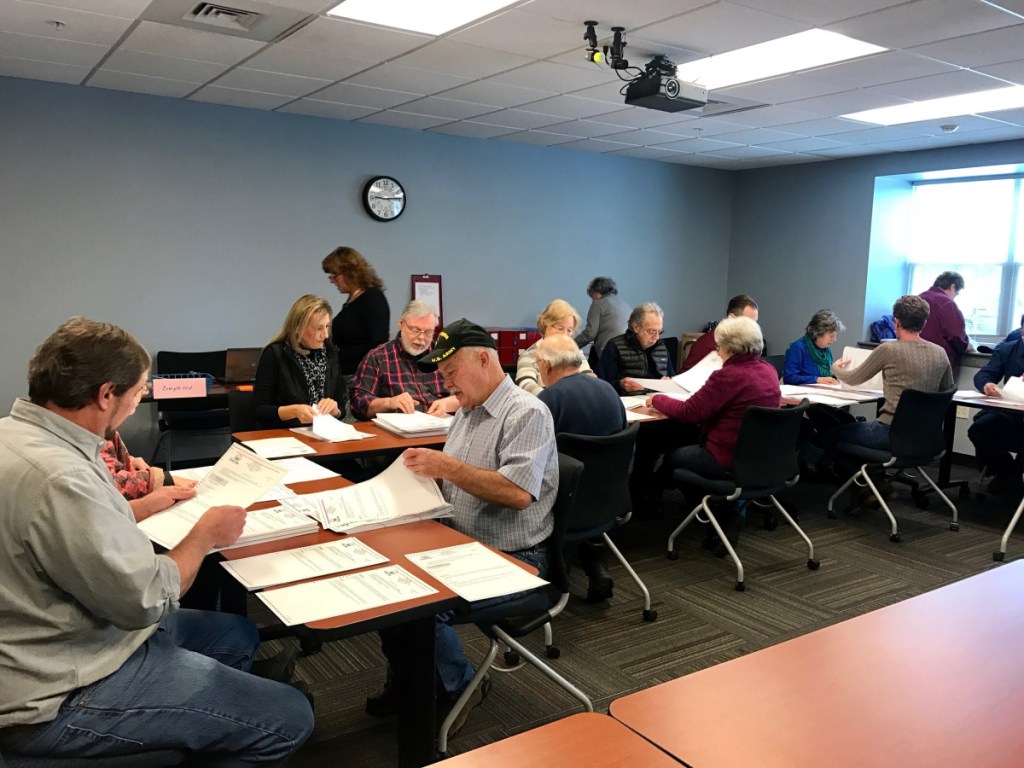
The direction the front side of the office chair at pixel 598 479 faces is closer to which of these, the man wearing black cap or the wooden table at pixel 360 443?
the wooden table

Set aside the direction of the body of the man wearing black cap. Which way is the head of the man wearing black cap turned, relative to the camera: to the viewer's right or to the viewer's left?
to the viewer's left

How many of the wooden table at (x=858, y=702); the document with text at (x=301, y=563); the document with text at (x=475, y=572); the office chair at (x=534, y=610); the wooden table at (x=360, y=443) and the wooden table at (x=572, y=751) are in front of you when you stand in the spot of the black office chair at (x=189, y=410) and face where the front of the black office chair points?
6

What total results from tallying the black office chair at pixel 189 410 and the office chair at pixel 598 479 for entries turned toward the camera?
1

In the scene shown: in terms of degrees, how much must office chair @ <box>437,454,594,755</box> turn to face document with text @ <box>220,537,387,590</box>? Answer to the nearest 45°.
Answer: approximately 45° to its left

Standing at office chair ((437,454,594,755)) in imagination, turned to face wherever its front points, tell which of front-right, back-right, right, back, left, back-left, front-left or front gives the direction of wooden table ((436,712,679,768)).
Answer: left

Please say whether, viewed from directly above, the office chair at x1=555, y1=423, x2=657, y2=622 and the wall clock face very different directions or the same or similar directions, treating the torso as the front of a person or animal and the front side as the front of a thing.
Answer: very different directions

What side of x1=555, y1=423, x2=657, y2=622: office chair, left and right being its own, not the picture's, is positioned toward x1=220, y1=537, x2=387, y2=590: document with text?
left

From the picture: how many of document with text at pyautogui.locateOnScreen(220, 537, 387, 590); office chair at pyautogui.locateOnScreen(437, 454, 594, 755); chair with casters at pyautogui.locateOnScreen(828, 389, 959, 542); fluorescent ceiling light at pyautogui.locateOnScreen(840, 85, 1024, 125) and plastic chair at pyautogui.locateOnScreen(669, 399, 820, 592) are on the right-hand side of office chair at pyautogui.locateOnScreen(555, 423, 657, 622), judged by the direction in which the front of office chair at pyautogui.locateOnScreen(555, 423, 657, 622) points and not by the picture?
3

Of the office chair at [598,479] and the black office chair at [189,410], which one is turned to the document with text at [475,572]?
the black office chair

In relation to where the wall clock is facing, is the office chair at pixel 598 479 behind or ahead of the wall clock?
ahead

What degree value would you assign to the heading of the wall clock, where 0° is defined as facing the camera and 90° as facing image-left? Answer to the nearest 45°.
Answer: approximately 315°

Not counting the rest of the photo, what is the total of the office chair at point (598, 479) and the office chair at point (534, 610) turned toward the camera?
0

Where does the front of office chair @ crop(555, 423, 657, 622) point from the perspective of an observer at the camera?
facing away from the viewer and to the left of the viewer
